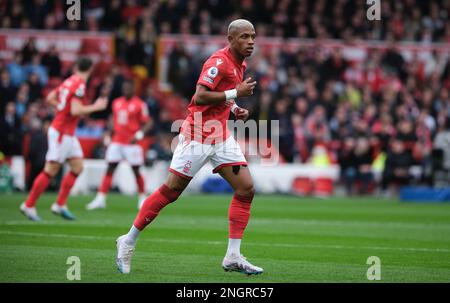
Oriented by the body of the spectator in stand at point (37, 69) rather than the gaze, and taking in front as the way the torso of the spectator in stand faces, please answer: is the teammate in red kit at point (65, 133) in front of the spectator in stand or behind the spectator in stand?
in front

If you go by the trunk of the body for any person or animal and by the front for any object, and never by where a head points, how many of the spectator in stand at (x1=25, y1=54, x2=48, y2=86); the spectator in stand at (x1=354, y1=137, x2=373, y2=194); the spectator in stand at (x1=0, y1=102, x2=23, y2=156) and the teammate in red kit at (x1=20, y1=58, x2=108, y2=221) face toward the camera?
3

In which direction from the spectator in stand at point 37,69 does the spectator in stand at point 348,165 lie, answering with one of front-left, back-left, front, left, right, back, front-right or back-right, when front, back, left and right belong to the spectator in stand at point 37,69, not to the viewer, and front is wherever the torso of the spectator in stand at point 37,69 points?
left

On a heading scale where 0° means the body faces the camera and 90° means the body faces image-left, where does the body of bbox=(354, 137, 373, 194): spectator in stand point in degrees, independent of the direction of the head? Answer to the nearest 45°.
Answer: approximately 0°

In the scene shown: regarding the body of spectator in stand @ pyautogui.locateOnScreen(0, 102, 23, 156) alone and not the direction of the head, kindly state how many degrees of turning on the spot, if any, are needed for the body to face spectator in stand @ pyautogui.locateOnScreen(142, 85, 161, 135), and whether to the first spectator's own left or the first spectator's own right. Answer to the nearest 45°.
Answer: approximately 90° to the first spectator's own left

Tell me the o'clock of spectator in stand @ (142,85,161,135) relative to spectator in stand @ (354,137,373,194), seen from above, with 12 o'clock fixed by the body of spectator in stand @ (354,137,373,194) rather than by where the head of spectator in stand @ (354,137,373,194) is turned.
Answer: spectator in stand @ (142,85,161,135) is roughly at 3 o'clock from spectator in stand @ (354,137,373,194).

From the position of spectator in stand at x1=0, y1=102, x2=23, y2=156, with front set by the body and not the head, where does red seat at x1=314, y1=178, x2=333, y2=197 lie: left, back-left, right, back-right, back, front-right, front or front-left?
left

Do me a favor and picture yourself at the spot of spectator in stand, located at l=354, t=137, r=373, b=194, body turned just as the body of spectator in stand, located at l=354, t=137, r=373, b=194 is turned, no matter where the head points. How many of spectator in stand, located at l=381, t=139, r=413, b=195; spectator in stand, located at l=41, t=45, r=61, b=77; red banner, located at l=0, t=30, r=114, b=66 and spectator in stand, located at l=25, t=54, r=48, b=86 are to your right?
3
